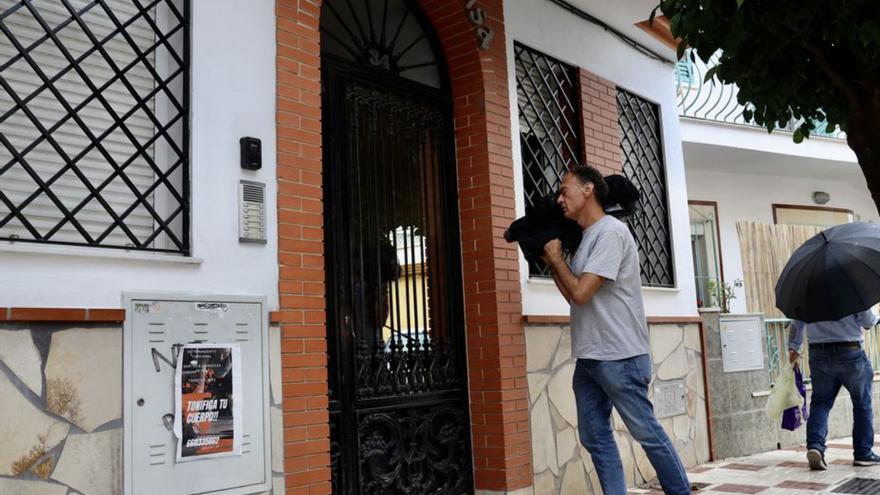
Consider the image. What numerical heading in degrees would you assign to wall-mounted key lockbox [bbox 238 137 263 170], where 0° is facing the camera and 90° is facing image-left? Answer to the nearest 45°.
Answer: approximately 315°

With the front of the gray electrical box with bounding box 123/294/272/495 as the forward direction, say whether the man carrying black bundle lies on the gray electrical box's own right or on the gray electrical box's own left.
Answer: on the gray electrical box's own left

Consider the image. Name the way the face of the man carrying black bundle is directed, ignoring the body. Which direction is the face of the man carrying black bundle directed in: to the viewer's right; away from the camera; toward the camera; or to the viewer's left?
to the viewer's left

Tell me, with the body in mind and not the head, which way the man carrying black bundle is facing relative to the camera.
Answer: to the viewer's left

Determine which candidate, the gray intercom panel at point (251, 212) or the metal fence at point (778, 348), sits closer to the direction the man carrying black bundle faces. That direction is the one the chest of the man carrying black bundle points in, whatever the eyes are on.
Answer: the gray intercom panel
